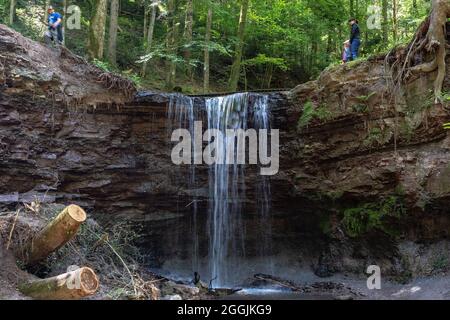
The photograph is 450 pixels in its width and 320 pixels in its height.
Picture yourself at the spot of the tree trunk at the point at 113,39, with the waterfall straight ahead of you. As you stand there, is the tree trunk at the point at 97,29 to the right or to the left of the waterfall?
right

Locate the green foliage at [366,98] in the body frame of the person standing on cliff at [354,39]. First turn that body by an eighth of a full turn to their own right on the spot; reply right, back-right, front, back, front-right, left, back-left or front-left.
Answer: back-left

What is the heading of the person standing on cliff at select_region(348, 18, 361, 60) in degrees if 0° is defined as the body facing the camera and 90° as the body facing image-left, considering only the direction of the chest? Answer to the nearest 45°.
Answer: approximately 90°

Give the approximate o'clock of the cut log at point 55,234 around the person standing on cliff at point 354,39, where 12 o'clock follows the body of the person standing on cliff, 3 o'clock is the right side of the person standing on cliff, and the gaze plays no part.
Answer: The cut log is roughly at 10 o'clock from the person standing on cliff.

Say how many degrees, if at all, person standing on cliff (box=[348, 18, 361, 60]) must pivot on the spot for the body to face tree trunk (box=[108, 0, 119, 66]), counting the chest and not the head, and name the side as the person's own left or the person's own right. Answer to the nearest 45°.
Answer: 0° — they already face it

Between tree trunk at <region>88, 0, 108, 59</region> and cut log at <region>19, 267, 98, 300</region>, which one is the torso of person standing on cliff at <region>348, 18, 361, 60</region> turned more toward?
the tree trunk

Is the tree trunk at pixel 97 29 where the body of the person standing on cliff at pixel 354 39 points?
yes
